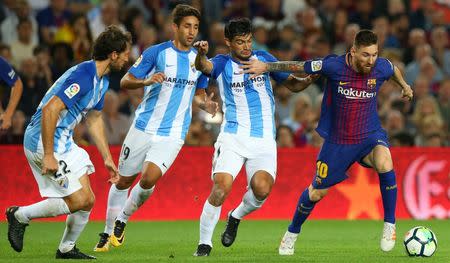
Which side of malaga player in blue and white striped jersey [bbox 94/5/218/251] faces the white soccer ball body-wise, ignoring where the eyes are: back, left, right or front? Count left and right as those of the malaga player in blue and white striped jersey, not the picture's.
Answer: front

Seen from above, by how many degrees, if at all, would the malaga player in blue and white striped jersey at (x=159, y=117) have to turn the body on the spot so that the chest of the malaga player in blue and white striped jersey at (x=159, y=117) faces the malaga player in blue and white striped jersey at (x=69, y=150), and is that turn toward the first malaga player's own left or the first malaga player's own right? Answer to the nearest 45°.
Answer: approximately 90° to the first malaga player's own right

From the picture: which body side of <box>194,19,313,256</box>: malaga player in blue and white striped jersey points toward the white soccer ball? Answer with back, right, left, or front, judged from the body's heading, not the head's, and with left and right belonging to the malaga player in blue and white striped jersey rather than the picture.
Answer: left

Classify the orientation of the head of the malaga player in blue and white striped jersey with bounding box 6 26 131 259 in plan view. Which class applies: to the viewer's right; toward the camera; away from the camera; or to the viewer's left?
to the viewer's right

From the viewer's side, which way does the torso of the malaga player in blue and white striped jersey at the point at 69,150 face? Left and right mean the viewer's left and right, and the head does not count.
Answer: facing to the right of the viewer

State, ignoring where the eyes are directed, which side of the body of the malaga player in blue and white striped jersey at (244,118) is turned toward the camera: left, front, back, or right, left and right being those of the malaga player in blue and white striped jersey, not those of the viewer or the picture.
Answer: front

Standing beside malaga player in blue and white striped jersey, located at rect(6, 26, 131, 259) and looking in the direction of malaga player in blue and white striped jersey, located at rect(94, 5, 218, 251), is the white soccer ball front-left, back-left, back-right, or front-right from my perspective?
front-right

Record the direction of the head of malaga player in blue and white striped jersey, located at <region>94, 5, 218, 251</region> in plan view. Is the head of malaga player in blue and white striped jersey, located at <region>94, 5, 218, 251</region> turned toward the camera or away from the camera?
toward the camera

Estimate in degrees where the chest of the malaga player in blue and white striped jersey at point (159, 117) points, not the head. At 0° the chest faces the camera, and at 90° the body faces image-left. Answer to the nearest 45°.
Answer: approximately 315°

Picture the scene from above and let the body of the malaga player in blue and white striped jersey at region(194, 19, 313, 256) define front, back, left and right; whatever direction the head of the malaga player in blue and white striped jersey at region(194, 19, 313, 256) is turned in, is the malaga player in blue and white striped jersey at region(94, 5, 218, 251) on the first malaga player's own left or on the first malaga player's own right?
on the first malaga player's own right
